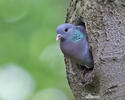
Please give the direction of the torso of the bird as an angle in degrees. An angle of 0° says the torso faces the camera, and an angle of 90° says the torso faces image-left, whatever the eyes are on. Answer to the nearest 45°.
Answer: approximately 45°
